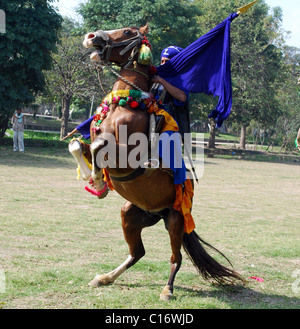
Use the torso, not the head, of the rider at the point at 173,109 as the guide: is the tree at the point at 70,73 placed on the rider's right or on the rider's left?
on the rider's right

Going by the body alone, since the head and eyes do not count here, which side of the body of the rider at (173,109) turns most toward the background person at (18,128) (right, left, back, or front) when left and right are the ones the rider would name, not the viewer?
right

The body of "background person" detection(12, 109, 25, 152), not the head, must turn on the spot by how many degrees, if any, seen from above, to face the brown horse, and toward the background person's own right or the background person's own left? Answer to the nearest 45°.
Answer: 0° — they already face it

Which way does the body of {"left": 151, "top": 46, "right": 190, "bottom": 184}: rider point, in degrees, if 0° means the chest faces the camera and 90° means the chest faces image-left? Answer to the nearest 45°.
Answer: approximately 45°

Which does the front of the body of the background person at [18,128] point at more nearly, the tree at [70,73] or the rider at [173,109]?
the rider

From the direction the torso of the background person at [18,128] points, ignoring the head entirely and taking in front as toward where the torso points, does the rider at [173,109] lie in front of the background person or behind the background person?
in front

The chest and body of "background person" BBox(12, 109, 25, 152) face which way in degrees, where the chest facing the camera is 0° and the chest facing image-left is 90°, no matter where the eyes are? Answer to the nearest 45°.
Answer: approximately 0°

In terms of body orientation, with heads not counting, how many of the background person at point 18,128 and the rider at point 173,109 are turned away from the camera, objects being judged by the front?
0
